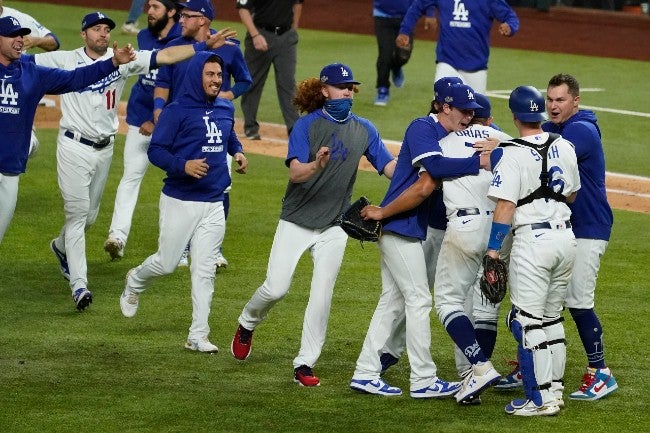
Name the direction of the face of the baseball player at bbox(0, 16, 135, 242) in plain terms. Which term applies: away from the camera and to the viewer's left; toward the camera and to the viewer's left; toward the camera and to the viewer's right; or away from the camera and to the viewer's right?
toward the camera and to the viewer's right

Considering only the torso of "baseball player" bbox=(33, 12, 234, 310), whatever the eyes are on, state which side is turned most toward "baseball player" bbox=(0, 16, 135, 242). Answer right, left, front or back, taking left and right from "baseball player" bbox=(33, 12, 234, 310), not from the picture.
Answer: right

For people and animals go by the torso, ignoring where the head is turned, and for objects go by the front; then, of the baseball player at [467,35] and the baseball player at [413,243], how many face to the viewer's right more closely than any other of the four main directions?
1

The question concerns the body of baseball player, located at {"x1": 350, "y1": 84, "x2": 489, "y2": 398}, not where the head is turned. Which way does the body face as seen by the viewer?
to the viewer's right

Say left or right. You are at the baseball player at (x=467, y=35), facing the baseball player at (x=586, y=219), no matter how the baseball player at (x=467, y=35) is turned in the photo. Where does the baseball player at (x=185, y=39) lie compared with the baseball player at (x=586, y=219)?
right

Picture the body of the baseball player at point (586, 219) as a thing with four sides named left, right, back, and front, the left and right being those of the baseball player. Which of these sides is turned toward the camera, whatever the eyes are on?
left

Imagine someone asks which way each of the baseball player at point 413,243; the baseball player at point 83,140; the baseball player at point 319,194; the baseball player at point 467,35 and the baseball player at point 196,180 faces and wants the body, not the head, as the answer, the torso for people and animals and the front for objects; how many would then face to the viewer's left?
0

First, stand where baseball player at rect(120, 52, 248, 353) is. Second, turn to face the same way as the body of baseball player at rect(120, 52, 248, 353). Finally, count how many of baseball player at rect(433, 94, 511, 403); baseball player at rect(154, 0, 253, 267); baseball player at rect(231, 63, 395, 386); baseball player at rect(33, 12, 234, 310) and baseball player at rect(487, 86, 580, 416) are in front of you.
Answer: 3
